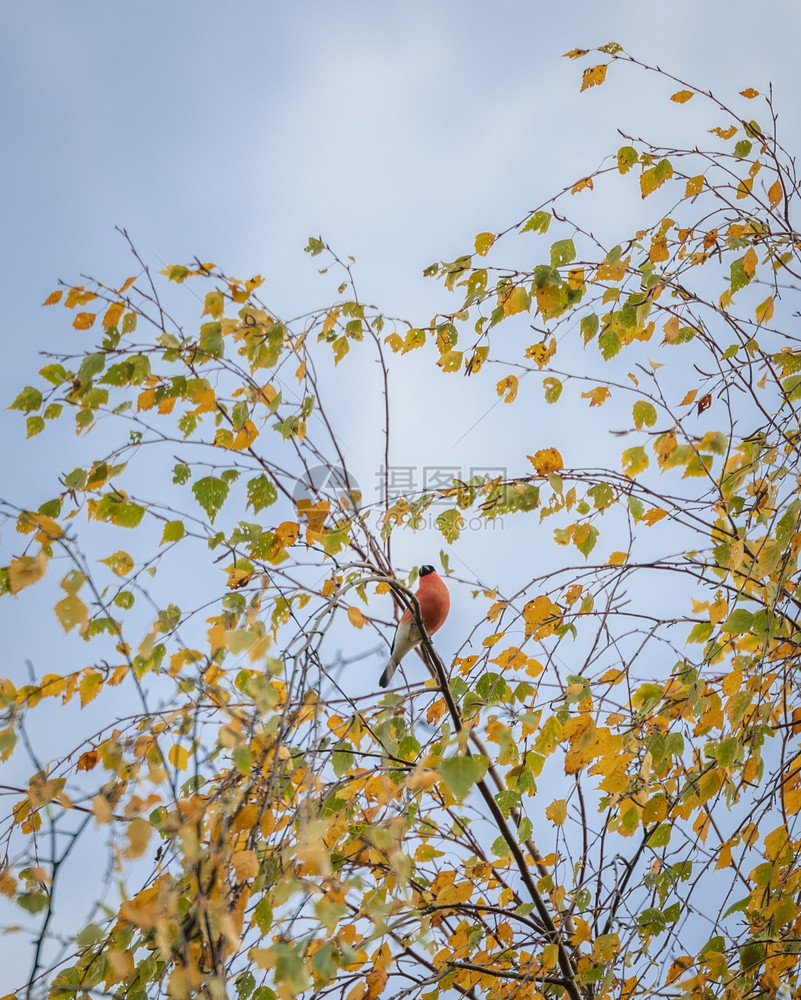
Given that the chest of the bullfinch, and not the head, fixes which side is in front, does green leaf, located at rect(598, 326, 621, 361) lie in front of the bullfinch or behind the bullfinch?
in front

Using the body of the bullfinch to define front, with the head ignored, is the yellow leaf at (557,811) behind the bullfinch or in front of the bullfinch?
in front

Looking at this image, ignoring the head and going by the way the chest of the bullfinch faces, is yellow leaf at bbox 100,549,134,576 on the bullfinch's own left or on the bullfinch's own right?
on the bullfinch's own right

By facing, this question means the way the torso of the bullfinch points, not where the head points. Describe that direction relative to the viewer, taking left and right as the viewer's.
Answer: facing the viewer and to the right of the viewer

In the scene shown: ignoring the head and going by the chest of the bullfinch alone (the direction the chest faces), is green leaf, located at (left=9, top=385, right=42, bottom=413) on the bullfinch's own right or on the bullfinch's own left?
on the bullfinch's own right
